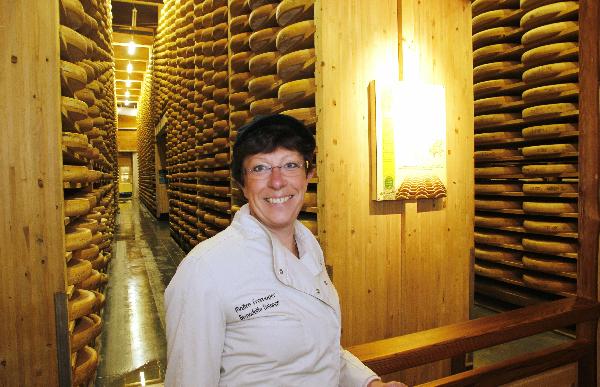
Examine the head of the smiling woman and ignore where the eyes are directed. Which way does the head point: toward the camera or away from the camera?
toward the camera

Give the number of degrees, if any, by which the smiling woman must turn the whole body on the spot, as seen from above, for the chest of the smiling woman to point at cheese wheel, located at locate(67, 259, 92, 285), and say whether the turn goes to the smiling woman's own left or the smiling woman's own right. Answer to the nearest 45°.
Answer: approximately 180°

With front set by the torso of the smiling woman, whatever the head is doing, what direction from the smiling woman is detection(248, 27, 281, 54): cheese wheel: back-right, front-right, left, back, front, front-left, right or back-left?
back-left

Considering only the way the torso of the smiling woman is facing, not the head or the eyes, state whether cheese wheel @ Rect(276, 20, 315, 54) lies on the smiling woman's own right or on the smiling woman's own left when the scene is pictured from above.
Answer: on the smiling woman's own left

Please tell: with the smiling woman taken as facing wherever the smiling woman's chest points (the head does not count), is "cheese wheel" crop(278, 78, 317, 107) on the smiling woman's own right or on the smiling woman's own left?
on the smiling woman's own left

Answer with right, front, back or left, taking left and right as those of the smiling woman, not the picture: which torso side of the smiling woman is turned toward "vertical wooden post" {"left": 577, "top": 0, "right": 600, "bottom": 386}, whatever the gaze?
left

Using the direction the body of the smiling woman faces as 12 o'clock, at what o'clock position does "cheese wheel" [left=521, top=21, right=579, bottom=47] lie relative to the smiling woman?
The cheese wheel is roughly at 9 o'clock from the smiling woman.

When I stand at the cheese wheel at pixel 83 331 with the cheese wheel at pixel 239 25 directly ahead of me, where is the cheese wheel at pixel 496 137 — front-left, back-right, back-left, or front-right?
front-right

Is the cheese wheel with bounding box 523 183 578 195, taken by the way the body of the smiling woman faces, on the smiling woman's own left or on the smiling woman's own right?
on the smiling woman's own left

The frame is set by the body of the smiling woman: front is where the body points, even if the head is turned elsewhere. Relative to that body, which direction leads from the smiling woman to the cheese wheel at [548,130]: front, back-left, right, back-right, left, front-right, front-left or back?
left

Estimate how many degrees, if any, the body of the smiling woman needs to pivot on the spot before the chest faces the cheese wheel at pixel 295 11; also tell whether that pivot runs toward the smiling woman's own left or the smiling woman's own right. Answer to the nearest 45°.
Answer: approximately 135° to the smiling woman's own left

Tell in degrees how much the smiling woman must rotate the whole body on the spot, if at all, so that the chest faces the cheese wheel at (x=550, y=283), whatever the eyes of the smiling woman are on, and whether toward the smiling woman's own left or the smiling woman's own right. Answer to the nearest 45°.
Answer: approximately 90° to the smiling woman's own left

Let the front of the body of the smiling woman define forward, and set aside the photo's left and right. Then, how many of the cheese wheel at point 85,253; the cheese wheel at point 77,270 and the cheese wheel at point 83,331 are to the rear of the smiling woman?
3

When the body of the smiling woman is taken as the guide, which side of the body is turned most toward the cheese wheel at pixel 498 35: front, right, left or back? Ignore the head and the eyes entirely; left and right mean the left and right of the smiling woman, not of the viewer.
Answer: left
